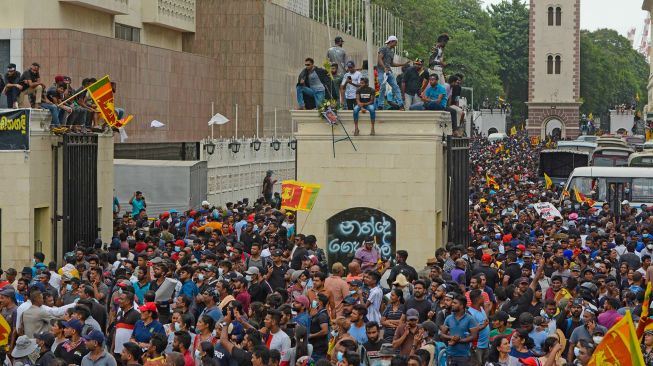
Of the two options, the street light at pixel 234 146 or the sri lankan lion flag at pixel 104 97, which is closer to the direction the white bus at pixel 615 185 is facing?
the street light

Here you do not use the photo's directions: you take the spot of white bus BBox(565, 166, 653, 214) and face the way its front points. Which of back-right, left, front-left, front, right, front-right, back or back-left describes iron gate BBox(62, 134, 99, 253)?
front-left

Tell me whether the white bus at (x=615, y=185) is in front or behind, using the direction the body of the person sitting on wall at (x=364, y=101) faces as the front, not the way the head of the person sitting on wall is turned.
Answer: behind

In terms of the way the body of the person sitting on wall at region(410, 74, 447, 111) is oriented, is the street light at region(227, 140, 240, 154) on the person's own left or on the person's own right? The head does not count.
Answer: on the person's own right

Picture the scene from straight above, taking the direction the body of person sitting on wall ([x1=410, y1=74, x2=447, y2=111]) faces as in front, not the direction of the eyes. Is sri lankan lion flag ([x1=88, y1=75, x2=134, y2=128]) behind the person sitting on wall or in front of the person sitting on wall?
in front

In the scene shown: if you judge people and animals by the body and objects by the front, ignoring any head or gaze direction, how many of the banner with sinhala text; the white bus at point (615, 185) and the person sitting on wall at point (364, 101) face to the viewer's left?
1

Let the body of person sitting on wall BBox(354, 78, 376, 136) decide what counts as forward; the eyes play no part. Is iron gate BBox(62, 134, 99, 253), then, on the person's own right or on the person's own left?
on the person's own right

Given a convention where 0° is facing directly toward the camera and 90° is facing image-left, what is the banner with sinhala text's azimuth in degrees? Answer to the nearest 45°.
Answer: approximately 0°

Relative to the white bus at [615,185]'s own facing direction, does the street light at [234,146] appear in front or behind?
in front

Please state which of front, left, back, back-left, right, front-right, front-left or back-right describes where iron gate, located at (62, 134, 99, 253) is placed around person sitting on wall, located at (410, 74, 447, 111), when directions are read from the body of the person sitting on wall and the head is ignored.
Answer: front-right

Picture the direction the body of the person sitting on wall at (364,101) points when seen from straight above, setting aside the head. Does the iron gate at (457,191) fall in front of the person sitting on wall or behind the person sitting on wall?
behind

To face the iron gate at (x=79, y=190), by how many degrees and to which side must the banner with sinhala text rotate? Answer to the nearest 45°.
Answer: approximately 135° to its left

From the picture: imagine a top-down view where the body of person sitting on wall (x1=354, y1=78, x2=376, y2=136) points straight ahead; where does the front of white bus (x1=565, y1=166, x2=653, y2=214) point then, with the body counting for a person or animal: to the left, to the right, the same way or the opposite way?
to the right
